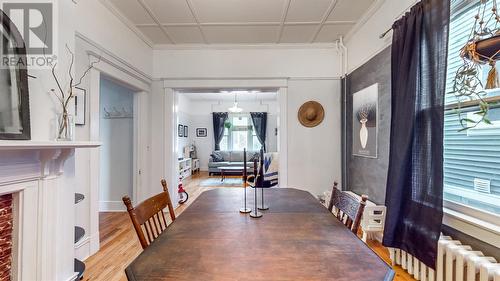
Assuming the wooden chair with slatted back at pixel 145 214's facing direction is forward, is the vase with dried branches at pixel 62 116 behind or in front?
behind

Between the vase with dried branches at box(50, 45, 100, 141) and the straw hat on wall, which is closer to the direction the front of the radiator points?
the vase with dried branches

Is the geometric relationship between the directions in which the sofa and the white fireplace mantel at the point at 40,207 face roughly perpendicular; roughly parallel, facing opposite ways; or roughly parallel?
roughly perpendicular

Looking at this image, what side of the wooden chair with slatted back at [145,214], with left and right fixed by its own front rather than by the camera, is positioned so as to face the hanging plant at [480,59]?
front

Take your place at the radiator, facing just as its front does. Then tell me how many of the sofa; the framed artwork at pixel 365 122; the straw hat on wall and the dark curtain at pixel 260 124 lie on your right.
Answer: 4

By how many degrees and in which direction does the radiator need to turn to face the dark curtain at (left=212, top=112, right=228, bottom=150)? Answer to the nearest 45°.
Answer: approximately 90° to its right

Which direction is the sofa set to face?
toward the camera

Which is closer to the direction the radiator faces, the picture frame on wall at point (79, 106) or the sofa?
the picture frame on wall

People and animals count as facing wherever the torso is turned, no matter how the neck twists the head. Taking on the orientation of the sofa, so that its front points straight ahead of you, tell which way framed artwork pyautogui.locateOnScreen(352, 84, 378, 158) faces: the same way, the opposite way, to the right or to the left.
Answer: to the right

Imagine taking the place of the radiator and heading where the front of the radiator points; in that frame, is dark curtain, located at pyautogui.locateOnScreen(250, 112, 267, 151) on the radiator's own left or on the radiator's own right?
on the radiator's own right

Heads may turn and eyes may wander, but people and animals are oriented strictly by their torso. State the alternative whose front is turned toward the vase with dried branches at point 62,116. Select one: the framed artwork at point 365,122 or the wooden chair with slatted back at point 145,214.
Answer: the framed artwork

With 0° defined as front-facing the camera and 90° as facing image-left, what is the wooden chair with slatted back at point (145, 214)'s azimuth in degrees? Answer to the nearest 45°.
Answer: approximately 315°

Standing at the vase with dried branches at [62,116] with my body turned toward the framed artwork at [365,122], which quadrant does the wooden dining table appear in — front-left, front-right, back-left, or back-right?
front-right

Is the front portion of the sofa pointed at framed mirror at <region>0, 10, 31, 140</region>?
yes

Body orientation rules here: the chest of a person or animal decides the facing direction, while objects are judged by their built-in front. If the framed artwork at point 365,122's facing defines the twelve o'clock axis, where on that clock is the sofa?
The sofa is roughly at 3 o'clock from the framed artwork.

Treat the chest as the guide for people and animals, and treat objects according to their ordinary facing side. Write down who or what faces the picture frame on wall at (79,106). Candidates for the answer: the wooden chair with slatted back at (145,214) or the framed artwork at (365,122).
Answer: the framed artwork

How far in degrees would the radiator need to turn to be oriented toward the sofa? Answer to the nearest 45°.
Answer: approximately 90° to its right
